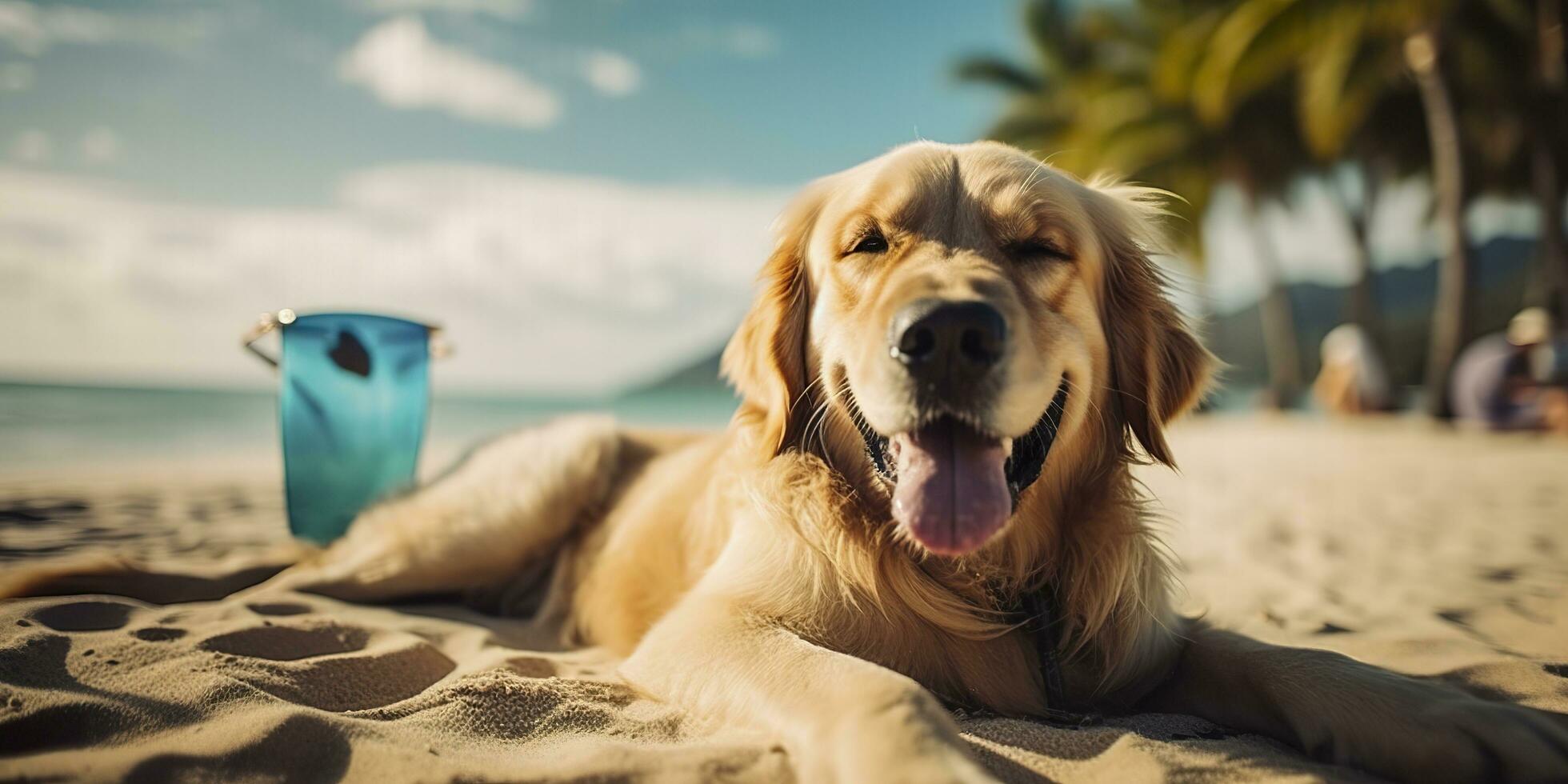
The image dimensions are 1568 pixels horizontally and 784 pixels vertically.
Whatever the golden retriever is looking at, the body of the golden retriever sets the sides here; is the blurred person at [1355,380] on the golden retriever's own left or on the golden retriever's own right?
on the golden retriever's own left

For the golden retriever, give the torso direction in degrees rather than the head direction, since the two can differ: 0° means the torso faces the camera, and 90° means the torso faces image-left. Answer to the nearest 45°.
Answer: approximately 315°

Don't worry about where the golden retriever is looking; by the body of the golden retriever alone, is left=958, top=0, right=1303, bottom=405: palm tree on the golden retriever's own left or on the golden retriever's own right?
on the golden retriever's own left

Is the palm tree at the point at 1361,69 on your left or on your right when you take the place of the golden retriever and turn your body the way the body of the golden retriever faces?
on your left
